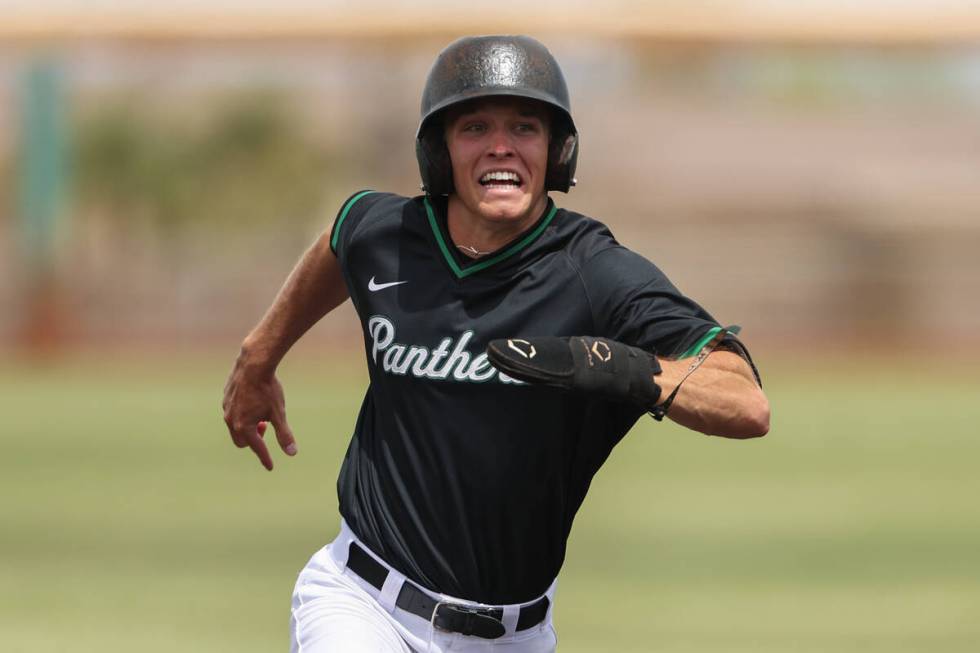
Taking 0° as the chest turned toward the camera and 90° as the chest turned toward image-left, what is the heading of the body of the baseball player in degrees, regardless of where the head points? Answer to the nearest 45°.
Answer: approximately 0°
